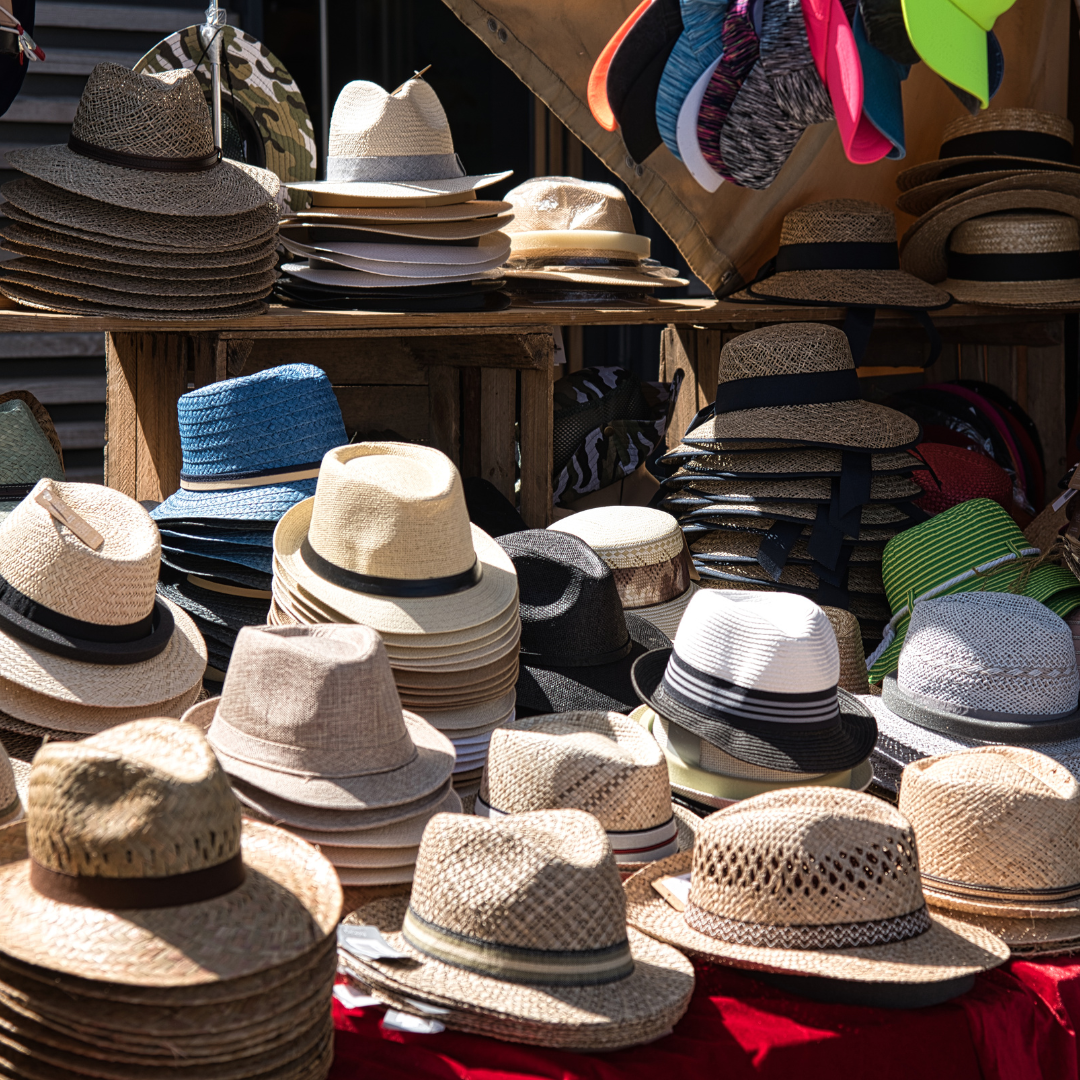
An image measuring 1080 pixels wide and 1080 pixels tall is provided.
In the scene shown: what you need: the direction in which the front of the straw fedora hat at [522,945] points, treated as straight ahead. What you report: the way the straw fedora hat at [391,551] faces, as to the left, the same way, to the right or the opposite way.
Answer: the same way

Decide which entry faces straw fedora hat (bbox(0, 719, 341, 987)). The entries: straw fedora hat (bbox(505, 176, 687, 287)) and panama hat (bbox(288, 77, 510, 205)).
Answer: the panama hat

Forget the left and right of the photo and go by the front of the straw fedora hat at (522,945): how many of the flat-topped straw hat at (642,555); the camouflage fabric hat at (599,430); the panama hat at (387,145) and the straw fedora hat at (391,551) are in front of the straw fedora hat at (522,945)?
0

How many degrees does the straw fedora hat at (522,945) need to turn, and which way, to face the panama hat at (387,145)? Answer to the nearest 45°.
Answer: approximately 135° to its left

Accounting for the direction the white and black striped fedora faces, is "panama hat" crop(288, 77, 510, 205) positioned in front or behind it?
behind

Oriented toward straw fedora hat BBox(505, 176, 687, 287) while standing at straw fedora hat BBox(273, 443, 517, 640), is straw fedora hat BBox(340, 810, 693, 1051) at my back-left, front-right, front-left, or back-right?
back-right

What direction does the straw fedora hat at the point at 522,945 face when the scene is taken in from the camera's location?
facing the viewer and to the right of the viewer

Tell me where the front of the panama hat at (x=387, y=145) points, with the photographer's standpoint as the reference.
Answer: facing the viewer
